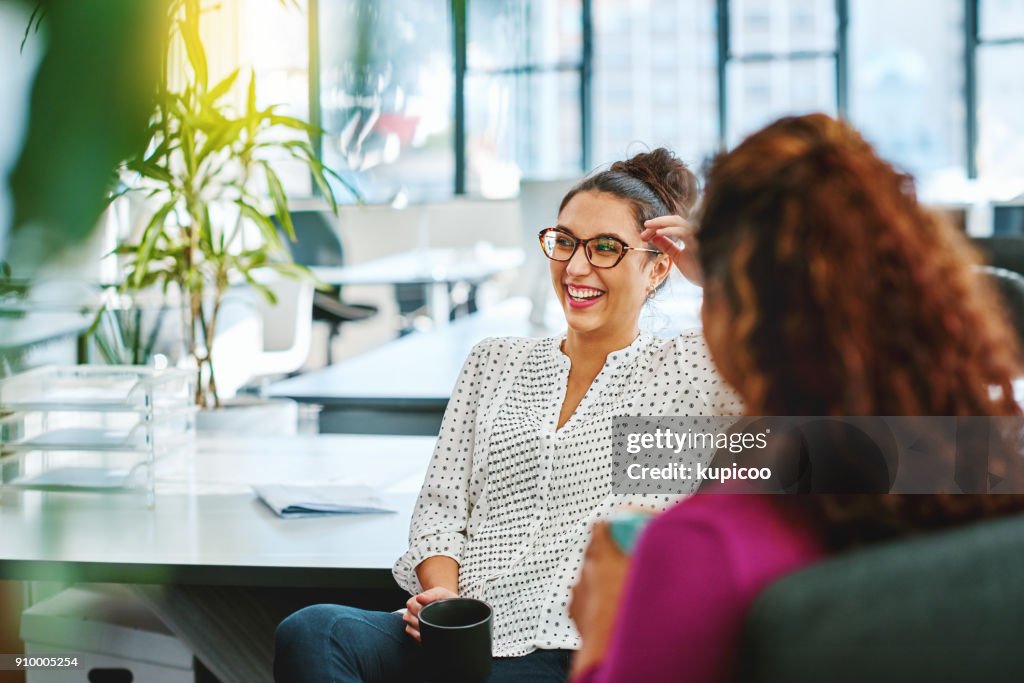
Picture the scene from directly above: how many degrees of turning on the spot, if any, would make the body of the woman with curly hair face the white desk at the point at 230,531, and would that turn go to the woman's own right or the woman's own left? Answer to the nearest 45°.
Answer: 0° — they already face it

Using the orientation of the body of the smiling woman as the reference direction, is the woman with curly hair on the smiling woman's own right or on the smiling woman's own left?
on the smiling woman's own left

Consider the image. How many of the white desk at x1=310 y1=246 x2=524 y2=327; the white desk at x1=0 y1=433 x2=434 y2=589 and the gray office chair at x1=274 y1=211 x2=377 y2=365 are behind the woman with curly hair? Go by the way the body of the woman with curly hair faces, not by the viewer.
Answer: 0

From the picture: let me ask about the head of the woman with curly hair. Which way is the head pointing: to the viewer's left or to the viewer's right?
to the viewer's left

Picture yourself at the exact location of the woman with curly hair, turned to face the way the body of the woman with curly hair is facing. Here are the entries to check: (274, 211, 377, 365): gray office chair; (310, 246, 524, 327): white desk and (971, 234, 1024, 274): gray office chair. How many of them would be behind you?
0

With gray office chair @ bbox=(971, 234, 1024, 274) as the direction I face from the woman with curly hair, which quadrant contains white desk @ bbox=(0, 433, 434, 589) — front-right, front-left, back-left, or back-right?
front-left

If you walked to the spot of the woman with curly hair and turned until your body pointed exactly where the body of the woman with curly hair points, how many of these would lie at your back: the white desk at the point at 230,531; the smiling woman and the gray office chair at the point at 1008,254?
0

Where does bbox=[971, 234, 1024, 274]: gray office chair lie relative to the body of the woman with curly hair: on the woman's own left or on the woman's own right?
on the woman's own right

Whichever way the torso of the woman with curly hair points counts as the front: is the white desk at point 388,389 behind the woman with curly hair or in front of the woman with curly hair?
in front

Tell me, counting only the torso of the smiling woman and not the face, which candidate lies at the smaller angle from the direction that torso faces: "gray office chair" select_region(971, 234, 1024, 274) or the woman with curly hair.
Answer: the woman with curly hair

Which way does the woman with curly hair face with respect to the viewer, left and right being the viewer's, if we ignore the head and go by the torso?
facing away from the viewer and to the left of the viewer

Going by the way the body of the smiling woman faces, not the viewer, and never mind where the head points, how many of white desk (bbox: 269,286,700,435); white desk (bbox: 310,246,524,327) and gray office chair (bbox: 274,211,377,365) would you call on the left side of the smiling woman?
0
